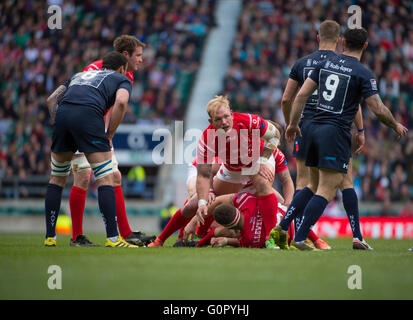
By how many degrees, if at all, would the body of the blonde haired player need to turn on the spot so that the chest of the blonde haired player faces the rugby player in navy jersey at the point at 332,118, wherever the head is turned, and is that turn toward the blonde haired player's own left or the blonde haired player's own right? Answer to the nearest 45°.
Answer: approximately 45° to the blonde haired player's own left

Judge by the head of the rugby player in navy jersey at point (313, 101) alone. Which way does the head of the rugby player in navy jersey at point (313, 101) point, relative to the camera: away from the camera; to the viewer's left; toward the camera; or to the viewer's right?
away from the camera

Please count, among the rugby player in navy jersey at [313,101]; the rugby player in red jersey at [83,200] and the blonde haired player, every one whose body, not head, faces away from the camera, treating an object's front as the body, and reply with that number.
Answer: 1

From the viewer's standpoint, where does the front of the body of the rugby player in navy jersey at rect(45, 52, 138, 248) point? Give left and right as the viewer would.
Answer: facing away from the viewer and to the right of the viewer

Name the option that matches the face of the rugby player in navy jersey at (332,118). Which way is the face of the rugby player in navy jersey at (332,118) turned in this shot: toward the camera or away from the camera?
away from the camera

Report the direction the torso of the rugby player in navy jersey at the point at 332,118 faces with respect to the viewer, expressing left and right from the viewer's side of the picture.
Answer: facing away from the viewer and to the right of the viewer

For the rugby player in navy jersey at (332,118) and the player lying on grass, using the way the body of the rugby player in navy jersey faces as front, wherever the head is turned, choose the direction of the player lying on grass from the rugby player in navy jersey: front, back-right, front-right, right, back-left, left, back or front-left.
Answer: left

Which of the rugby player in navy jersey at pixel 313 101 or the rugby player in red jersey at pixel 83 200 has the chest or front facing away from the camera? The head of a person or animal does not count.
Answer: the rugby player in navy jersey
